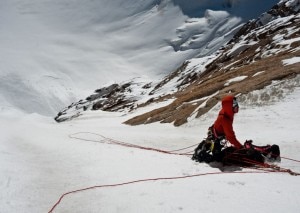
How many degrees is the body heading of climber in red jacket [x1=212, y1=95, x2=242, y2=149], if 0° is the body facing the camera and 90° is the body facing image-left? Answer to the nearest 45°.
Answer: approximately 270°
